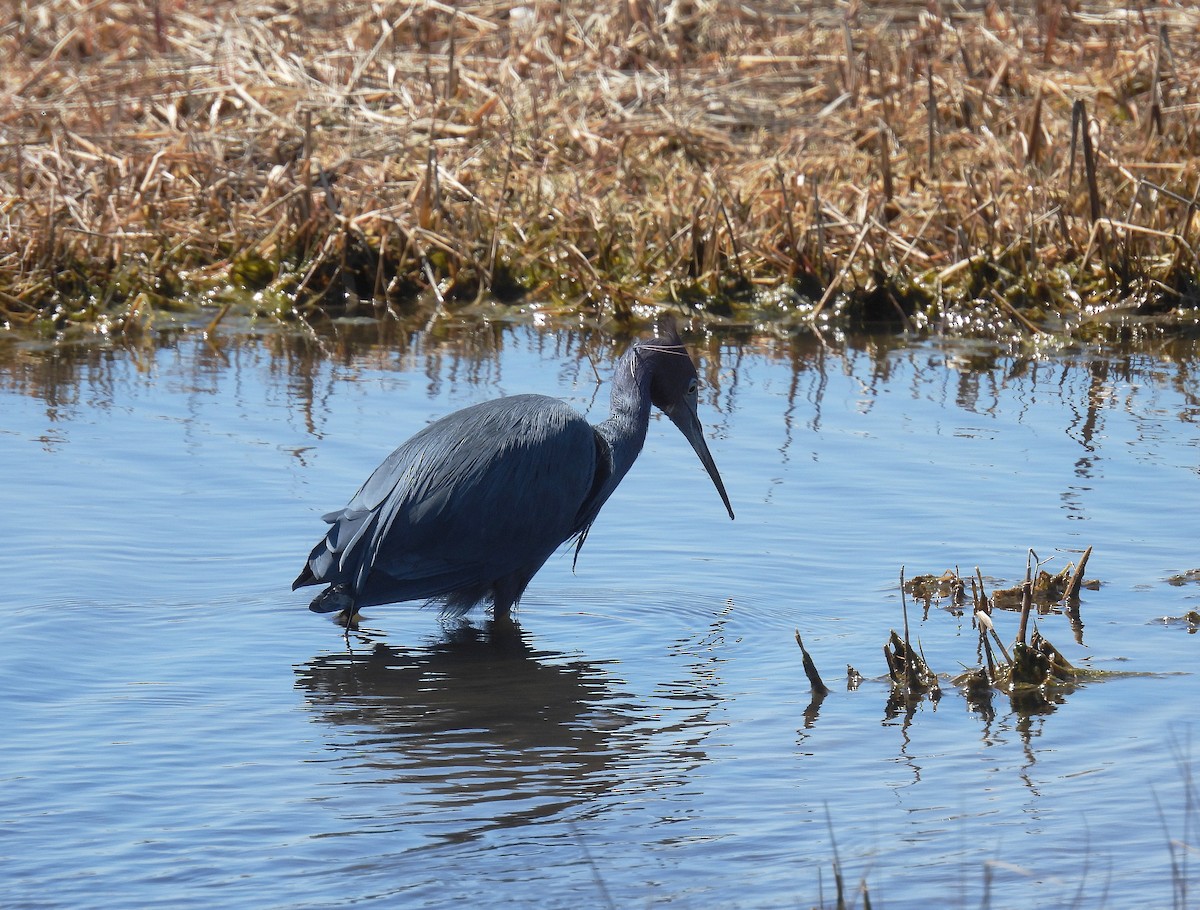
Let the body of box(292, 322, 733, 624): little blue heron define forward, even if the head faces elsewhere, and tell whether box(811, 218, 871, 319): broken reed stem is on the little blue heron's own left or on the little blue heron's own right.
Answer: on the little blue heron's own left

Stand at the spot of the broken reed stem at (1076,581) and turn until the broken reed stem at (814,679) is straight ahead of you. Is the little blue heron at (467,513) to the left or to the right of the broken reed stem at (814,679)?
right

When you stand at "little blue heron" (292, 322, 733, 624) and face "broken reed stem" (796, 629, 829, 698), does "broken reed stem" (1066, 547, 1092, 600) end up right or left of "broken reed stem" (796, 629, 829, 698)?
left

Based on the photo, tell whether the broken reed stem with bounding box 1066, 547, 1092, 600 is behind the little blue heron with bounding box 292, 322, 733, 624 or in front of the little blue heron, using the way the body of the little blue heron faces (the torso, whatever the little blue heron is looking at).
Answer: in front

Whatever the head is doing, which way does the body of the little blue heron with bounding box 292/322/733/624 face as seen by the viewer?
to the viewer's right

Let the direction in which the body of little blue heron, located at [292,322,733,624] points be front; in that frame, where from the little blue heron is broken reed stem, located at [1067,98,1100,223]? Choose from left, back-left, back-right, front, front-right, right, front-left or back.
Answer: front-left
